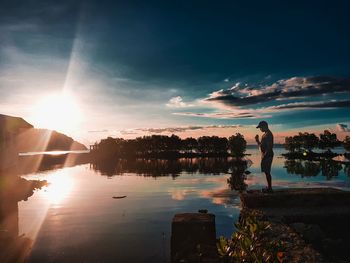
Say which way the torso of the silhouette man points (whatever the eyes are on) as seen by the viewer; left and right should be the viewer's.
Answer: facing to the left of the viewer
